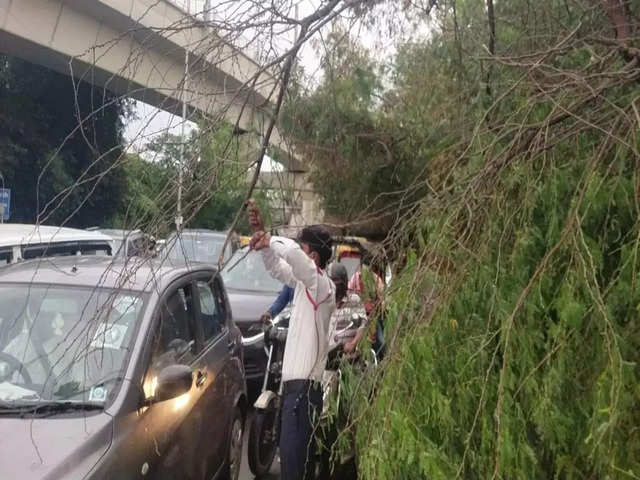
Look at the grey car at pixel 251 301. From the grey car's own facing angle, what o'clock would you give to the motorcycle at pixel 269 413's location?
The motorcycle is roughly at 12 o'clock from the grey car.

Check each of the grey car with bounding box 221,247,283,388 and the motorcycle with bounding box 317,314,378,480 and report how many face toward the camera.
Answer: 2

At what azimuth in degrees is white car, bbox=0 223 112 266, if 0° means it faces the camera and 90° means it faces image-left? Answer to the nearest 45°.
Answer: approximately 45°

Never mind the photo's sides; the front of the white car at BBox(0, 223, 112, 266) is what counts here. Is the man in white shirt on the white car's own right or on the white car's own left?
on the white car's own left

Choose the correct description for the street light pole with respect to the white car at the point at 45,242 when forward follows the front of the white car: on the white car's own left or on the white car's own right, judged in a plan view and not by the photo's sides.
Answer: on the white car's own left

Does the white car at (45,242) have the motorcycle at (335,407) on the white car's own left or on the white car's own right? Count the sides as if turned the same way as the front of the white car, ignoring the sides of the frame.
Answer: on the white car's own left

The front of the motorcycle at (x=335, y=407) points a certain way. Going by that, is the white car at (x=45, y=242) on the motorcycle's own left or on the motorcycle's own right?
on the motorcycle's own right

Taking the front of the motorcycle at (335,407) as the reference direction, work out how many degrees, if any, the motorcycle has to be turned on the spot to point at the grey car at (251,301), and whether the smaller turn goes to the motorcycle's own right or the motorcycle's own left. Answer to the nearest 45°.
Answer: approximately 180°

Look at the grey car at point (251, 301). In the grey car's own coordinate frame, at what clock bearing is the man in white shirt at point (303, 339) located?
The man in white shirt is roughly at 12 o'clock from the grey car.
